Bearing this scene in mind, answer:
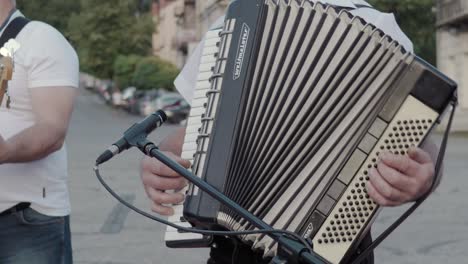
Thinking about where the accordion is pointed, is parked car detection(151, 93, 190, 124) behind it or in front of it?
behind

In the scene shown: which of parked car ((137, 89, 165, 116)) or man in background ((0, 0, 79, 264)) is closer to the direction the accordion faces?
the man in background

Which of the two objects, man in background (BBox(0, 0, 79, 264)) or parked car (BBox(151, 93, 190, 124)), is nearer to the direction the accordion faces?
the man in background

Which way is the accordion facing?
toward the camera

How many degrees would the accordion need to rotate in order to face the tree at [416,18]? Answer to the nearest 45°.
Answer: approximately 180°

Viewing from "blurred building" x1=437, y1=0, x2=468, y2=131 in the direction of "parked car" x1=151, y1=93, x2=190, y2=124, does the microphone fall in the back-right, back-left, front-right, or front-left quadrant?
front-left

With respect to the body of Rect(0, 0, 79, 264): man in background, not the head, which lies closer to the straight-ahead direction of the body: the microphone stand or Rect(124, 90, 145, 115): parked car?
the microphone stand

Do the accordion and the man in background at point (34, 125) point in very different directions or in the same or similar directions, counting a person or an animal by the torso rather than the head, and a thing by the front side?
same or similar directions

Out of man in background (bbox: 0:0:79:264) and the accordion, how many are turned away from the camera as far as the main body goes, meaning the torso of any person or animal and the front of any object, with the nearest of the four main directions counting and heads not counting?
0

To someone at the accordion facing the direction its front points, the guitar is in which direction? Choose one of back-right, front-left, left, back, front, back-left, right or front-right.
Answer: right
